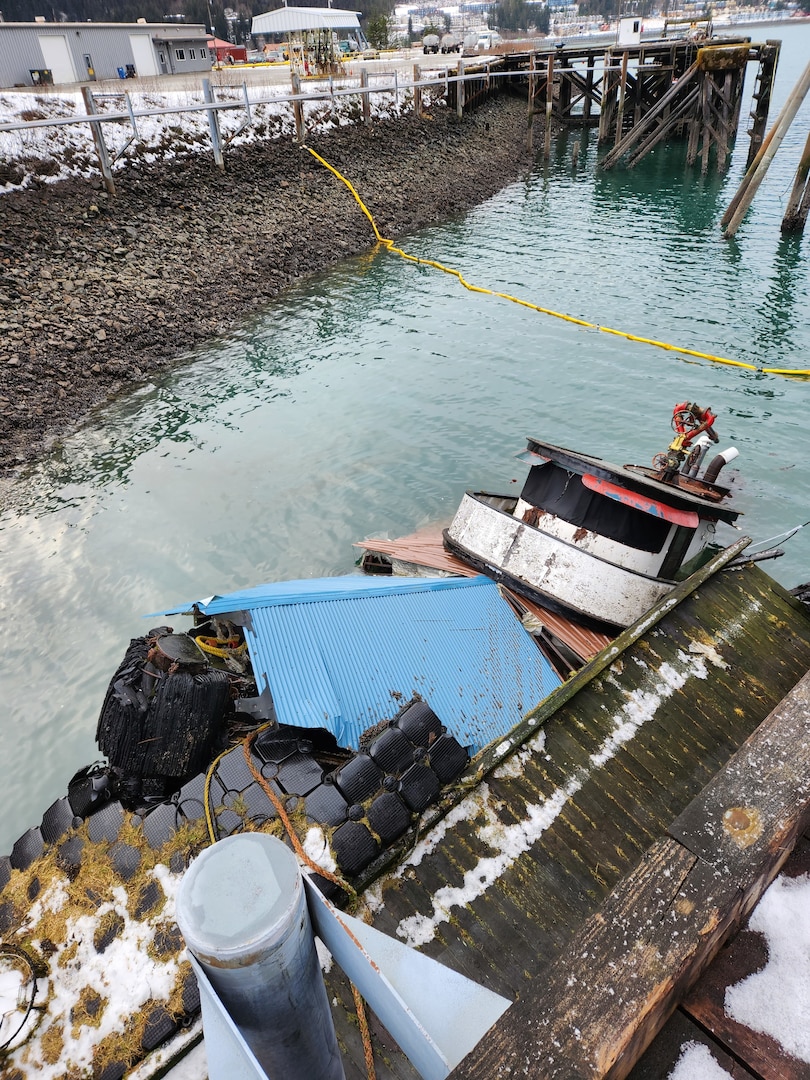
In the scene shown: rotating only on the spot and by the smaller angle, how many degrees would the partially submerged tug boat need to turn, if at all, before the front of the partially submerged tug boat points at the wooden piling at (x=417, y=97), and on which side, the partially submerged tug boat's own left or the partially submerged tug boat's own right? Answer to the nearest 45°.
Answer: approximately 135° to the partially submerged tug boat's own right

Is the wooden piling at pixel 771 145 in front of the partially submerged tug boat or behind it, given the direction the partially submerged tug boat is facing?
behind

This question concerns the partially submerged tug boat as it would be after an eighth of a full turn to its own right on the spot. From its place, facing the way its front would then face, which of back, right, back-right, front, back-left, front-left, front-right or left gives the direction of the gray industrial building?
front-right

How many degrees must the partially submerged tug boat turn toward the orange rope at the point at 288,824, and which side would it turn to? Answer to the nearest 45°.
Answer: approximately 45° to its left

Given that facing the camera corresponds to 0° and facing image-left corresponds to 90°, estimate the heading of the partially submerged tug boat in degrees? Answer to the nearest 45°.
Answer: approximately 45°
